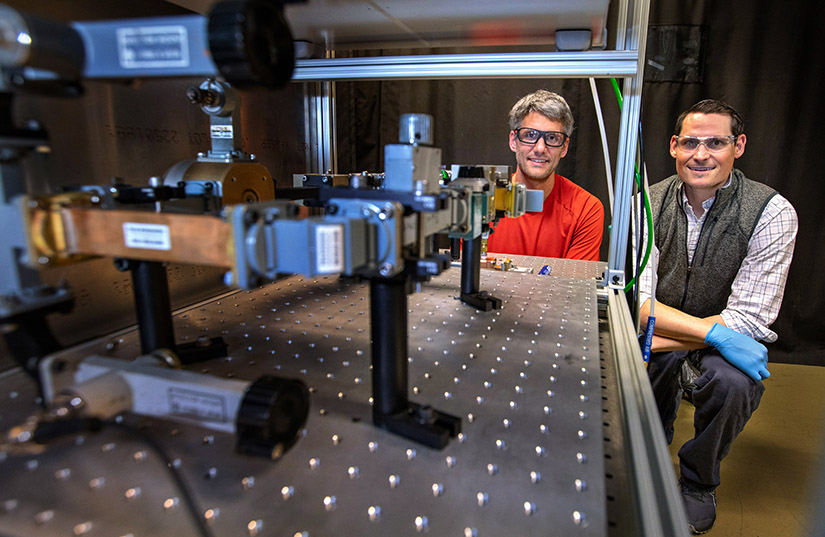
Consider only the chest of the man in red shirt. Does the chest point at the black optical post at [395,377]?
yes

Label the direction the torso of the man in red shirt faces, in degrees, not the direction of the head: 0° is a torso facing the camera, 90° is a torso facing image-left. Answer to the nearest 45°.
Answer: approximately 0°
